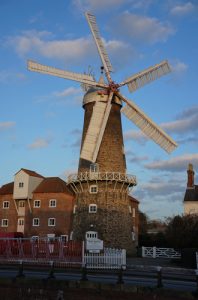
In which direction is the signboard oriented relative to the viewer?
toward the camera

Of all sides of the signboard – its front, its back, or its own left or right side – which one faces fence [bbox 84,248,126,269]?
front

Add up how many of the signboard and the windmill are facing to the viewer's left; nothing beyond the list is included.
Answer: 0
